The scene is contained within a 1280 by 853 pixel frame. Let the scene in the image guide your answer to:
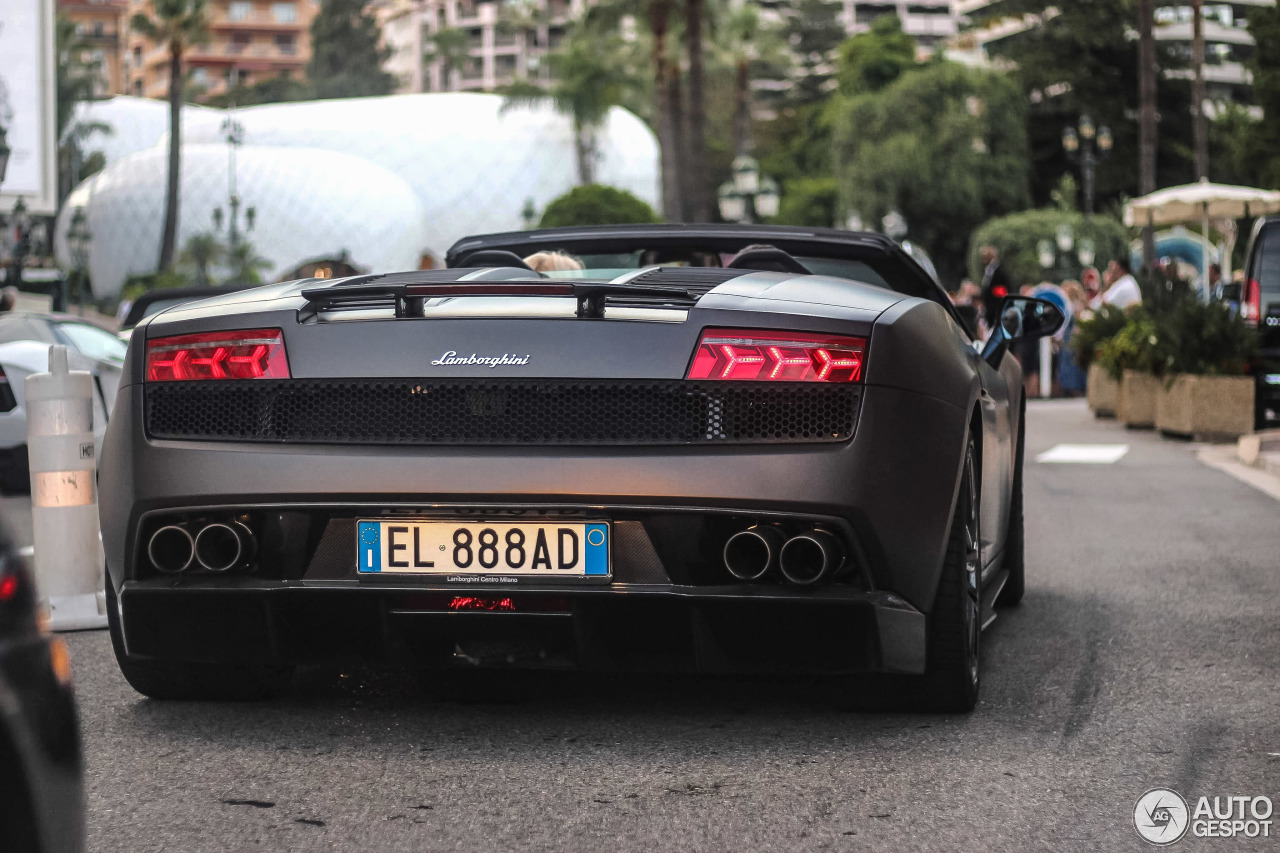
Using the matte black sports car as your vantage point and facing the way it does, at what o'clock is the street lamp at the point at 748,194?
The street lamp is roughly at 12 o'clock from the matte black sports car.

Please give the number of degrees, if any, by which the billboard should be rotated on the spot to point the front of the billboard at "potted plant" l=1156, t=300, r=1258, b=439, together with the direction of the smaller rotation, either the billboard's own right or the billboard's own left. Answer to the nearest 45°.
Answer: approximately 45° to the billboard's own left

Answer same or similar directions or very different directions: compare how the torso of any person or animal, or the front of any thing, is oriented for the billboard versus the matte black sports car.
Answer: very different directions

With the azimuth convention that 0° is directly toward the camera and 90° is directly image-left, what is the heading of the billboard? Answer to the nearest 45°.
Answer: approximately 0°

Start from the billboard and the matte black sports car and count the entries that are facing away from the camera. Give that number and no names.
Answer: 1

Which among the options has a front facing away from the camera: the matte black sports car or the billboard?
the matte black sports car

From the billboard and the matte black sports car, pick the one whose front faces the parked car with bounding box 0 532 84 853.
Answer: the billboard

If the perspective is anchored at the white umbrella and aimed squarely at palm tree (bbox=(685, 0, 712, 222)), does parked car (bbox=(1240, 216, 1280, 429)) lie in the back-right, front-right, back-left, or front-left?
back-left

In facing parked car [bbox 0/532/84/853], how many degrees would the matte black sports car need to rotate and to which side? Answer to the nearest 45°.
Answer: approximately 180°

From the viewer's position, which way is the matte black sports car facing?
facing away from the viewer

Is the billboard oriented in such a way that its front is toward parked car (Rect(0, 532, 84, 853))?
yes

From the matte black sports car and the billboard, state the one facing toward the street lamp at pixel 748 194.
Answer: the matte black sports car

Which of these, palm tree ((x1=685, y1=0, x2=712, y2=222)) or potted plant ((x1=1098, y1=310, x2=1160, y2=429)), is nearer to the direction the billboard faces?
the potted plant

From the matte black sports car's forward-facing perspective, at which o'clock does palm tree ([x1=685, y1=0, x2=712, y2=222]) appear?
The palm tree is roughly at 12 o'clock from the matte black sports car.
